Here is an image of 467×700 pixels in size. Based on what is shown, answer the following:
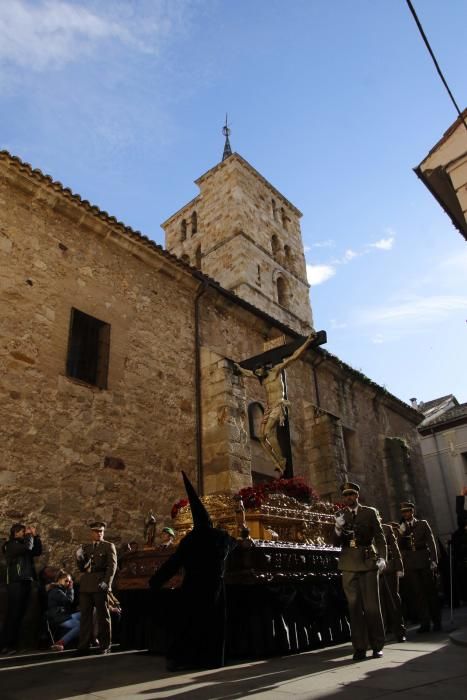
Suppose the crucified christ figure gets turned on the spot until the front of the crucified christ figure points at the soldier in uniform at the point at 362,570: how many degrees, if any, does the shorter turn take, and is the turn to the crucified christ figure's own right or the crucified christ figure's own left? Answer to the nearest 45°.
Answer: approximately 45° to the crucified christ figure's own left

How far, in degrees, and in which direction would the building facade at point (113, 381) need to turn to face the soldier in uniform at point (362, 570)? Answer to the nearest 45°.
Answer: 0° — it already faces them

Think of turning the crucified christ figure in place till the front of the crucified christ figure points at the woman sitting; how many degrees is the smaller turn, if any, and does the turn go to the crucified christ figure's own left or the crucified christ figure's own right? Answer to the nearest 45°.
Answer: approximately 45° to the crucified christ figure's own right

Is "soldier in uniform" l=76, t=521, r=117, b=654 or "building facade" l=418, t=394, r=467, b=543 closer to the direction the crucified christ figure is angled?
the soldier in uniform

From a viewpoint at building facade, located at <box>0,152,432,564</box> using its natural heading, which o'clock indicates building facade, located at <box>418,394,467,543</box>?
building facade, located at <box>418,394,467,543</box> is roughly at 9 o'clock from building facade, located at <box>0,152,432,564</box>.

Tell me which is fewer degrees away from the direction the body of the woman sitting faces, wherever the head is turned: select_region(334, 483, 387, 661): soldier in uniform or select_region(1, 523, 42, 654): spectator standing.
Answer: the soldier in uniform

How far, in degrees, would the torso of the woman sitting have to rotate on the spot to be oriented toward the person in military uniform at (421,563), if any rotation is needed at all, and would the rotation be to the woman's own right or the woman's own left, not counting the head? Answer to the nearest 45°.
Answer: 0° — they already face them

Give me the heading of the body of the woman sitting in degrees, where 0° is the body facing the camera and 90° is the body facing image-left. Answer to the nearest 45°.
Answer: approximately 270°
